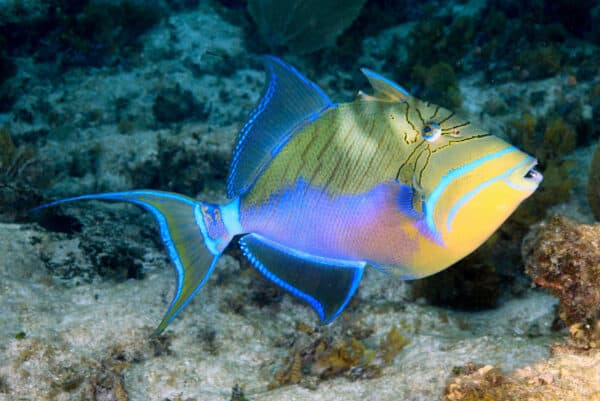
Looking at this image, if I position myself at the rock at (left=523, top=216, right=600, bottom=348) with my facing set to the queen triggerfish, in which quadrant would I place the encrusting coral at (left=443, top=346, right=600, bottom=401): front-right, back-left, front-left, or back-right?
front-left

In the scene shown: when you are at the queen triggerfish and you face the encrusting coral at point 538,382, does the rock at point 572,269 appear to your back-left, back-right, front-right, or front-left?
front-left

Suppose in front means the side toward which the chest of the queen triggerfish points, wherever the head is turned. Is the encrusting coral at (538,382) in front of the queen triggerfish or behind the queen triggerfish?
in front

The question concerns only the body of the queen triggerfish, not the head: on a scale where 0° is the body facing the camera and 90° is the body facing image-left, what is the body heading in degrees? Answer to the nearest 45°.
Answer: approximately 270°

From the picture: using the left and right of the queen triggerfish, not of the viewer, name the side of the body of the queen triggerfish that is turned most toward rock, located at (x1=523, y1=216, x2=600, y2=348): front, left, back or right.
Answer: front
